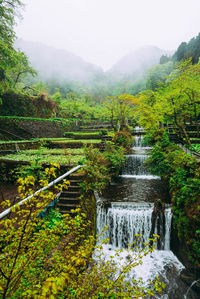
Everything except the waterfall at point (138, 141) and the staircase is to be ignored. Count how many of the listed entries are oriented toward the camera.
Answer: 2

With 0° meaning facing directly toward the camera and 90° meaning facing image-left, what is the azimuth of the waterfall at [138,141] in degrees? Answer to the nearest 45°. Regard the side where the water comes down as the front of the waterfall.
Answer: approximately 0°

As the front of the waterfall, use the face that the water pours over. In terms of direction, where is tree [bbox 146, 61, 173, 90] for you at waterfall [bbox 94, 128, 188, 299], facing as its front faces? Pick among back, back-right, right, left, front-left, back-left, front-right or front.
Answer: back

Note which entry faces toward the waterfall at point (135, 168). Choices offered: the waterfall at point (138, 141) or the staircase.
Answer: the waterfall at point (138, 141)

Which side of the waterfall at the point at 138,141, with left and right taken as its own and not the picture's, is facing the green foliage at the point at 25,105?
right

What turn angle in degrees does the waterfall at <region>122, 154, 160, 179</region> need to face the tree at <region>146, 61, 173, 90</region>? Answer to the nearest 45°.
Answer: approximately 180°

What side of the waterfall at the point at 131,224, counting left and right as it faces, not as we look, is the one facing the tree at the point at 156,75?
back

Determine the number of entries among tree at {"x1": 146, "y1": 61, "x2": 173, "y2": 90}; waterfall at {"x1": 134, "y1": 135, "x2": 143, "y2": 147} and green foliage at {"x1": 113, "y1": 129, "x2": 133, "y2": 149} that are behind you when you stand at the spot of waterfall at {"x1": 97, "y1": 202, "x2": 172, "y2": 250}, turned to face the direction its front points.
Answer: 3

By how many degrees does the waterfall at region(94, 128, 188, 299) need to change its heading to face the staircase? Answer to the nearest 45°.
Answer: approximately 90° to its right
